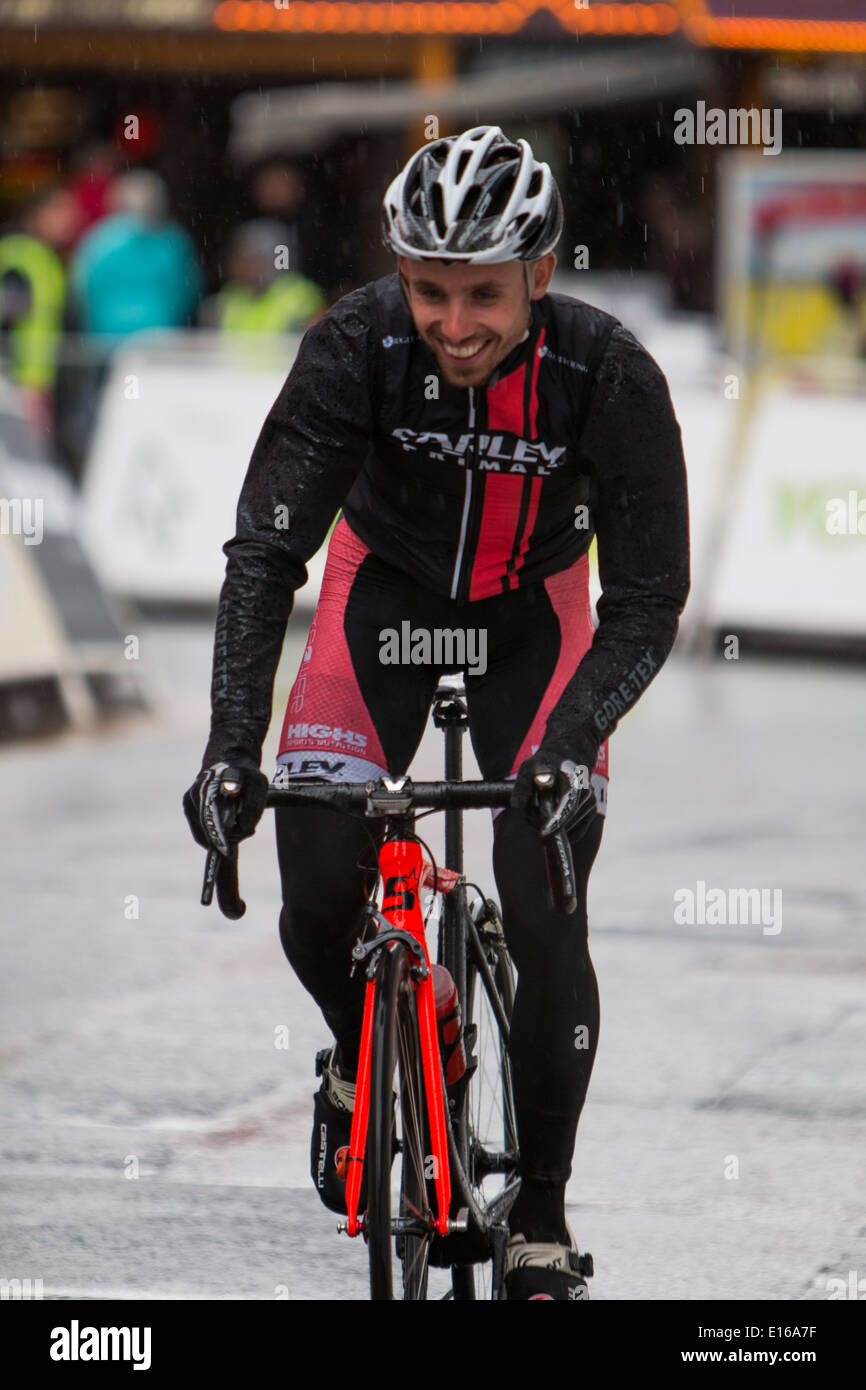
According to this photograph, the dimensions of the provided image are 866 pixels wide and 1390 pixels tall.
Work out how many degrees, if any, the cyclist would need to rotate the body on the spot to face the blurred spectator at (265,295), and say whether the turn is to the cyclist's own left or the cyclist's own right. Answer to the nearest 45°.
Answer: approximately 180°

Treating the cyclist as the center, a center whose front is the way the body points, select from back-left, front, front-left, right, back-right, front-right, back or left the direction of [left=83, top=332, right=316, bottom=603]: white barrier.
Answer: back

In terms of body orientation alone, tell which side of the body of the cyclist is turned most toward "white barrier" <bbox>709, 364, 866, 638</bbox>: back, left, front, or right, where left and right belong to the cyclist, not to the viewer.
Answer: back

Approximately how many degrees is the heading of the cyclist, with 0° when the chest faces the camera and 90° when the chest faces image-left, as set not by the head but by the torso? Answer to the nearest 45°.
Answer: approximately 0°
